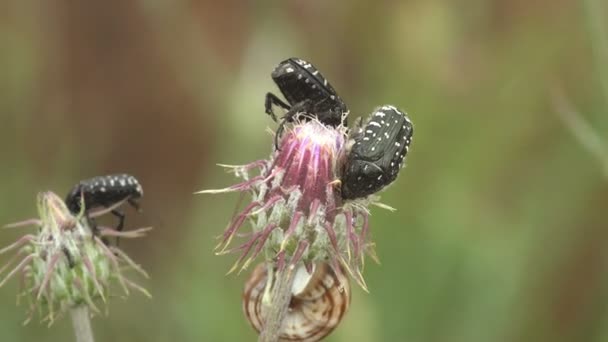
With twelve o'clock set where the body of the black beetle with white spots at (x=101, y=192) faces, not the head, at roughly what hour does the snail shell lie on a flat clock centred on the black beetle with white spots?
The snail shell is roughly at 7 o'clock from the black beetle with white spots.

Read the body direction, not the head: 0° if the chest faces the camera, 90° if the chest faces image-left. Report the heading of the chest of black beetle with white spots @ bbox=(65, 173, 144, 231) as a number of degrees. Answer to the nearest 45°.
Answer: approximately 90°

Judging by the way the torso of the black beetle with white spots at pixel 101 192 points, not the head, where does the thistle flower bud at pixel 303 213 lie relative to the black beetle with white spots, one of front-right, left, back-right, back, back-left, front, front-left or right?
back-left
